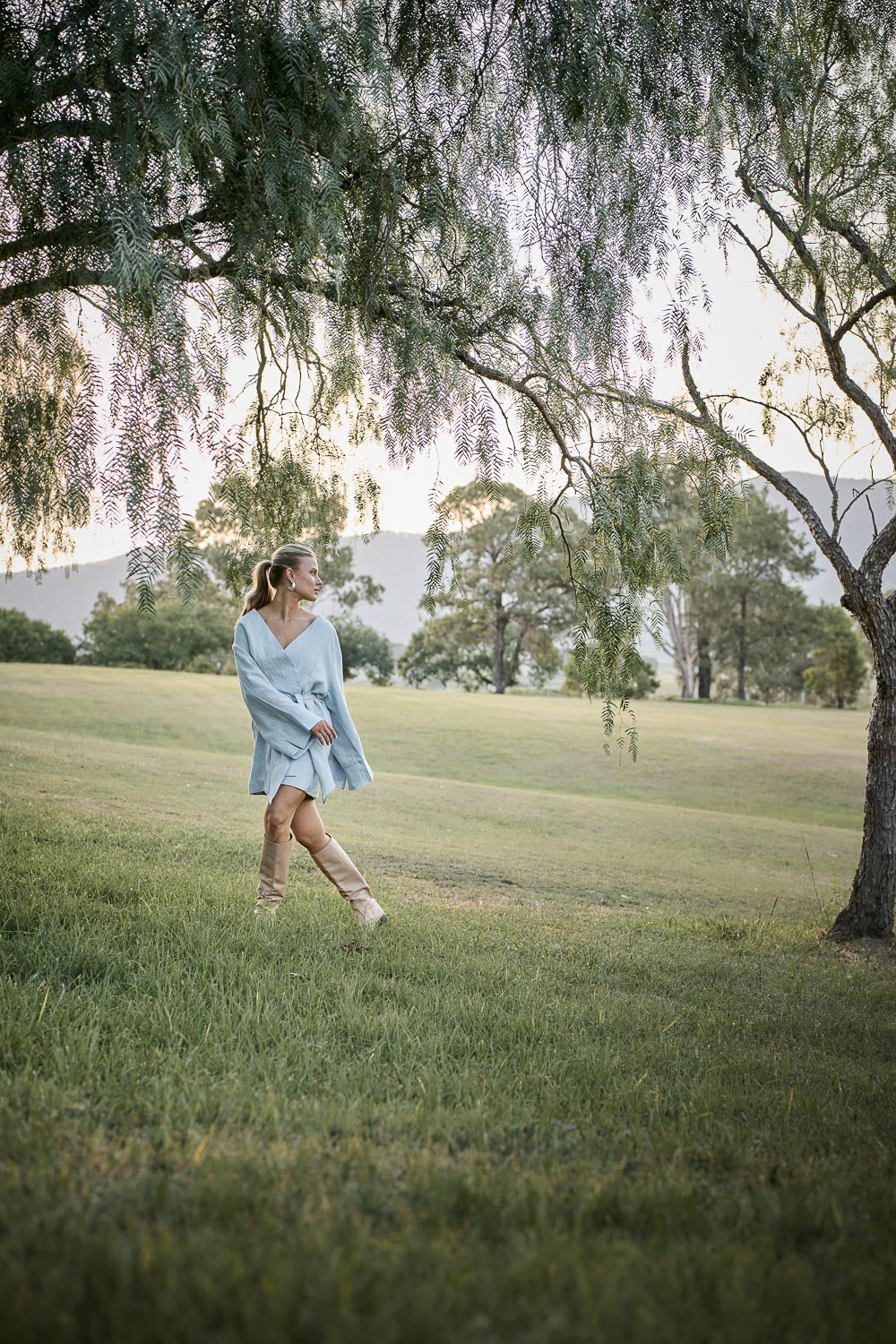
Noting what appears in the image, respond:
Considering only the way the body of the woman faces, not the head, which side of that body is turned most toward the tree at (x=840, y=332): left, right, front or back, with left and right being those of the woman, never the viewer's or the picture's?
left

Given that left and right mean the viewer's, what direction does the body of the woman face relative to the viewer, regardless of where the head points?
facing the viewer and to the right of the viewer

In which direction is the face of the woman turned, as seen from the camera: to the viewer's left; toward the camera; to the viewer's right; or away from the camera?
to the viewer's right

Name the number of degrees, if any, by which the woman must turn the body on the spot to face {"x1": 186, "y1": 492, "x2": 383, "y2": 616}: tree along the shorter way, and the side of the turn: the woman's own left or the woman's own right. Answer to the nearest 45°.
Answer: approximately 135° to the woman's own left
